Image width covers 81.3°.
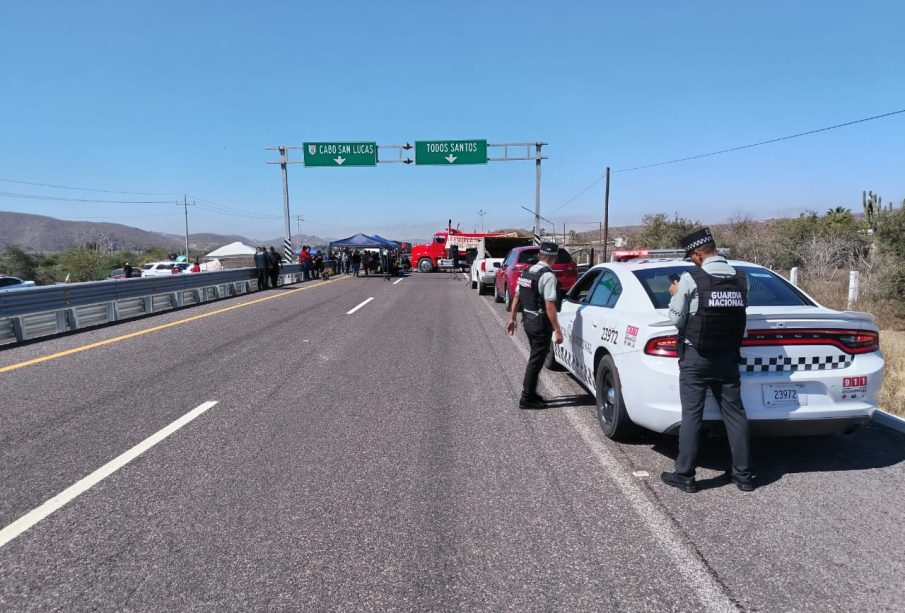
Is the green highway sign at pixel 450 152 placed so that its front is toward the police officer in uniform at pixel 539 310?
yes

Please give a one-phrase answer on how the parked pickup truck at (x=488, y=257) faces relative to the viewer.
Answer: facing away from the viewer

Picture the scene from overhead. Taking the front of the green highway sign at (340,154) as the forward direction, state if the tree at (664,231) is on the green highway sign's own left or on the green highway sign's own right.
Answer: on the green highway sign's own left

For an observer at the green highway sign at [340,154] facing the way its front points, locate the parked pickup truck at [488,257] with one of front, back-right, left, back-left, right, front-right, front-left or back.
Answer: front-left

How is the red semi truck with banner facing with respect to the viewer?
to the viewer's left

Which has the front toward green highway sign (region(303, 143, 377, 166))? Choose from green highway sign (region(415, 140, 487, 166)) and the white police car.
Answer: the white police car

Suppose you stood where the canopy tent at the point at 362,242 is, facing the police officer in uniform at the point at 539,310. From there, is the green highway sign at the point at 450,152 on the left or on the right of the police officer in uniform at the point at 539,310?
left

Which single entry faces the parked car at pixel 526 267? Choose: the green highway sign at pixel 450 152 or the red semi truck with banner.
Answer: the green highway sign

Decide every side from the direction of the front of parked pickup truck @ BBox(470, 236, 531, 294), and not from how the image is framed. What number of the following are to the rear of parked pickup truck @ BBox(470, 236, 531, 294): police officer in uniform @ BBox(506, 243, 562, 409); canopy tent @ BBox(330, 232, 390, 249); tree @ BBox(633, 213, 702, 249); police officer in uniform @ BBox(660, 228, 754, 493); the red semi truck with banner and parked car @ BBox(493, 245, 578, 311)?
3

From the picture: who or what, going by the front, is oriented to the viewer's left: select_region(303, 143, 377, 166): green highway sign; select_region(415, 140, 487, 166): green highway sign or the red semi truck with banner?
the red semi truck with banner

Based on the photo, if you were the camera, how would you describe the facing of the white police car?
facing away from the viewer and to the left of the viewer

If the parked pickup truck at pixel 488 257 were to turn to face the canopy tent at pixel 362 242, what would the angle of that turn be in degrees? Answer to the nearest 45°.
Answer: approximately 45° to its left

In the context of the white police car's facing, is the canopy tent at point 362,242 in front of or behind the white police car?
in front

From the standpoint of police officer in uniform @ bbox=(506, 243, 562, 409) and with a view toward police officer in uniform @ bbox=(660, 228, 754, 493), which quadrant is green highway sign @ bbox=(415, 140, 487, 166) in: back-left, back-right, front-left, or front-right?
back-left

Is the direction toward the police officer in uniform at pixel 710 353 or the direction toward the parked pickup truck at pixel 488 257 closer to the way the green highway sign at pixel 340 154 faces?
the police officer in uniform

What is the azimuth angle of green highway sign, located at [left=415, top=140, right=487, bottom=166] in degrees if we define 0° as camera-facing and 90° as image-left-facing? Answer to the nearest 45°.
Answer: approximately 0°
